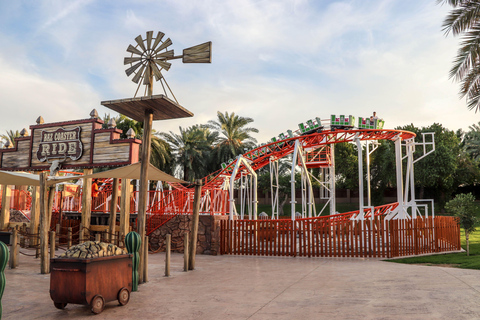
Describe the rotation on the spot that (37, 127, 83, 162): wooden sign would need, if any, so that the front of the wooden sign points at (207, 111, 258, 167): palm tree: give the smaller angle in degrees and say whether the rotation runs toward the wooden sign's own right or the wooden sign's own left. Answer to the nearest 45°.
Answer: approximately 135° to the wooden sign's own left

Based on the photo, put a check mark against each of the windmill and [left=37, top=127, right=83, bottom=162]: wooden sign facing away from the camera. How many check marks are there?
0

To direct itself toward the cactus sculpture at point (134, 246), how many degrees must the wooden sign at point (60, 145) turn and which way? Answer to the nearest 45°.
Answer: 0° — it already faces it

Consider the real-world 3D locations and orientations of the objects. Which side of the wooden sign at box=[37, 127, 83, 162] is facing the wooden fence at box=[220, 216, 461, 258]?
left

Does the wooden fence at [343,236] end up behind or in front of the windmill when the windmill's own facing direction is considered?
behind

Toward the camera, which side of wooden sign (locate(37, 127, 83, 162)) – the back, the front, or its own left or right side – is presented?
front

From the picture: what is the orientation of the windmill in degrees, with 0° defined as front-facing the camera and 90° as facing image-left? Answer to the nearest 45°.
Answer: approximately 45°

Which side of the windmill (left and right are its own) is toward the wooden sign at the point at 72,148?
right

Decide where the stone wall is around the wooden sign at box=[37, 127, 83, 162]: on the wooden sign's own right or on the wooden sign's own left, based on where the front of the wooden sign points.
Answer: on the wooden sign's own left
